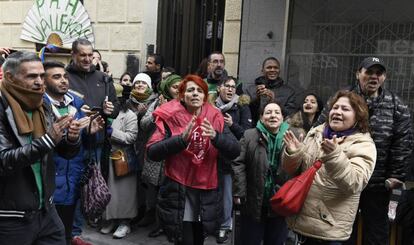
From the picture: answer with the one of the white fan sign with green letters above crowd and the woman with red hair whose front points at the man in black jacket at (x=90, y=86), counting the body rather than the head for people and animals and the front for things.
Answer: the white fan sign with green letters above crowd

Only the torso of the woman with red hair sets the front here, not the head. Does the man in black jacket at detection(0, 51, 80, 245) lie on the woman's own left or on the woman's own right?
on the woman's own right

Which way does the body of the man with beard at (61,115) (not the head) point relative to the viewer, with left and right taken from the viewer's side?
facing the viewer and to the right of the viewer

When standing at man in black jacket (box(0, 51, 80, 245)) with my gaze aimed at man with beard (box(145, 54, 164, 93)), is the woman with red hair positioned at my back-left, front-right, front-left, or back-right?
front-right

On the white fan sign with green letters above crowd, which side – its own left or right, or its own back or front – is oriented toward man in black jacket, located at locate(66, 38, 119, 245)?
front

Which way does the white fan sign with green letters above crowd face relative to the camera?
toward the camera

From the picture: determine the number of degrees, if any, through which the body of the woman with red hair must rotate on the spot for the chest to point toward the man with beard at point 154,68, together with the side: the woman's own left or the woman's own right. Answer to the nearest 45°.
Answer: approximately 180°

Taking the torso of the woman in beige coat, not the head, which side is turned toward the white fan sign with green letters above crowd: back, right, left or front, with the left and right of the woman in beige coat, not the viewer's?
right

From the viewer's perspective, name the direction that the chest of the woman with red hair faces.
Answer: toward the camera

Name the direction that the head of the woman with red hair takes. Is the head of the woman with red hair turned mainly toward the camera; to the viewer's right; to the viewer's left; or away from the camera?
toward the camera

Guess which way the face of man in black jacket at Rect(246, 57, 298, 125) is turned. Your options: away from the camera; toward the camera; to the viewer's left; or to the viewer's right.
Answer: toward the camera

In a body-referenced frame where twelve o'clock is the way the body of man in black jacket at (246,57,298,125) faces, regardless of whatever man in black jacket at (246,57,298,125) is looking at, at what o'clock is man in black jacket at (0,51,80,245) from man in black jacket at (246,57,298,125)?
man in black jacket at (0,51,80,245) is roughly at 1 o'clock from man in black jacket at (246,57,298,125).

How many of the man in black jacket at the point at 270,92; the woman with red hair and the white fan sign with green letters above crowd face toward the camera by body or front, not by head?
3
